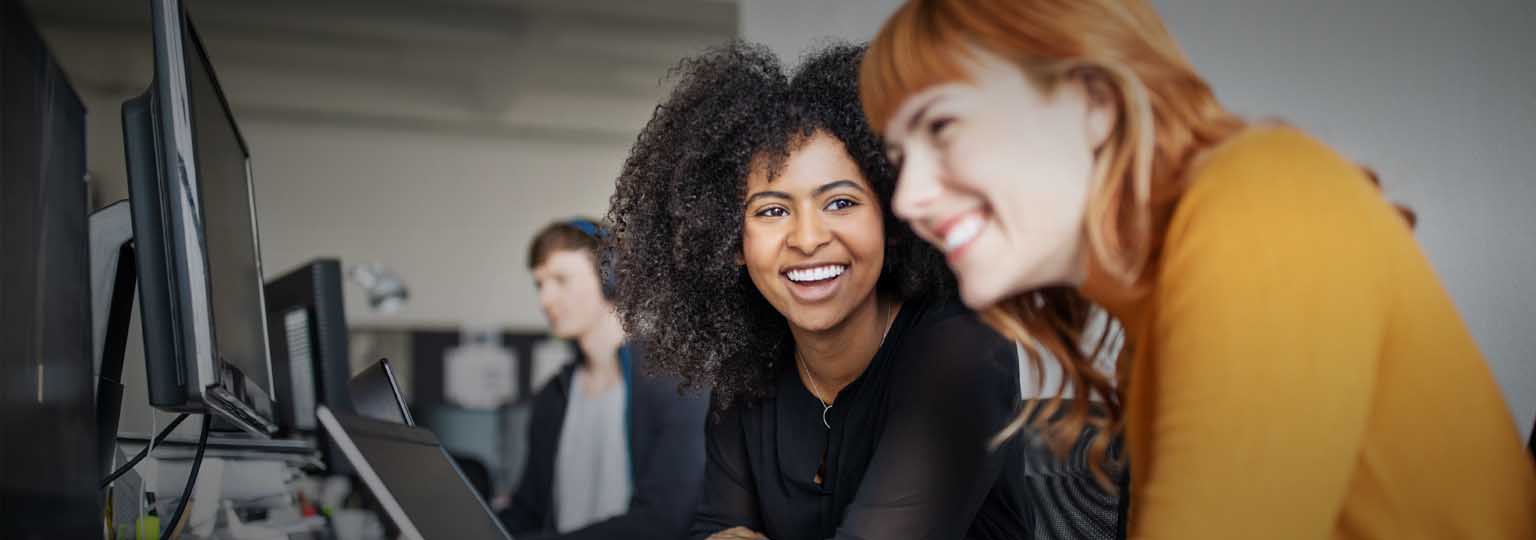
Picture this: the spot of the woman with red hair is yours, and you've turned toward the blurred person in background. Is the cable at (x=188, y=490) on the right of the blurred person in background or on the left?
left

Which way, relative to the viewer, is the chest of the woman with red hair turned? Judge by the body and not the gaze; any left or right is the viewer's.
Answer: facing to the left of the viewer

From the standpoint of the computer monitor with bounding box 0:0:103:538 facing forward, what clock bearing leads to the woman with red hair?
The woman with red hair is roughly at 12 o'clock from the computer monitor.

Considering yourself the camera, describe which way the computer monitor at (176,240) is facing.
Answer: facing to the right of the viewer

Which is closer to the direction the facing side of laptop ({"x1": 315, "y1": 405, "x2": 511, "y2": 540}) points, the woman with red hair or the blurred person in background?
the woman with red hair

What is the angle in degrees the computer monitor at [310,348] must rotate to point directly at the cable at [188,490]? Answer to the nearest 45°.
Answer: approximately 135° to its right

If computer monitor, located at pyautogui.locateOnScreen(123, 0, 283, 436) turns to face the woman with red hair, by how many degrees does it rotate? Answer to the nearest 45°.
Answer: approximately 45° to its right

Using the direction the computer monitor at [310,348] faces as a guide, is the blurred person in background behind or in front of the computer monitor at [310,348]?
in front

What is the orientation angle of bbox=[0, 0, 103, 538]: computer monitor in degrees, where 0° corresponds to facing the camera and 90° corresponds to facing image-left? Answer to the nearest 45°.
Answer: approximately 315°

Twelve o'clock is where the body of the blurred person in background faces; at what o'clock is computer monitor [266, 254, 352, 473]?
The computer monitor is roughly at 11 o'clock from the blurred person in background.

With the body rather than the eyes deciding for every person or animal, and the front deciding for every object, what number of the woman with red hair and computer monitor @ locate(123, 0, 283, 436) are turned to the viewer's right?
1
